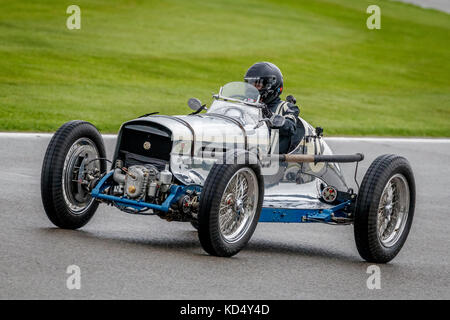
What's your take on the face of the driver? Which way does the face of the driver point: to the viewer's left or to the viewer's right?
to the viewer's left

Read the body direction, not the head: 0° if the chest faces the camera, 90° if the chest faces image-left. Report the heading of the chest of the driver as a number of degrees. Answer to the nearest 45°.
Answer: approximately 45°

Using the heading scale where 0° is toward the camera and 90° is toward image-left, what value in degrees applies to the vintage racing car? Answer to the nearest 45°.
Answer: approximately 45°
